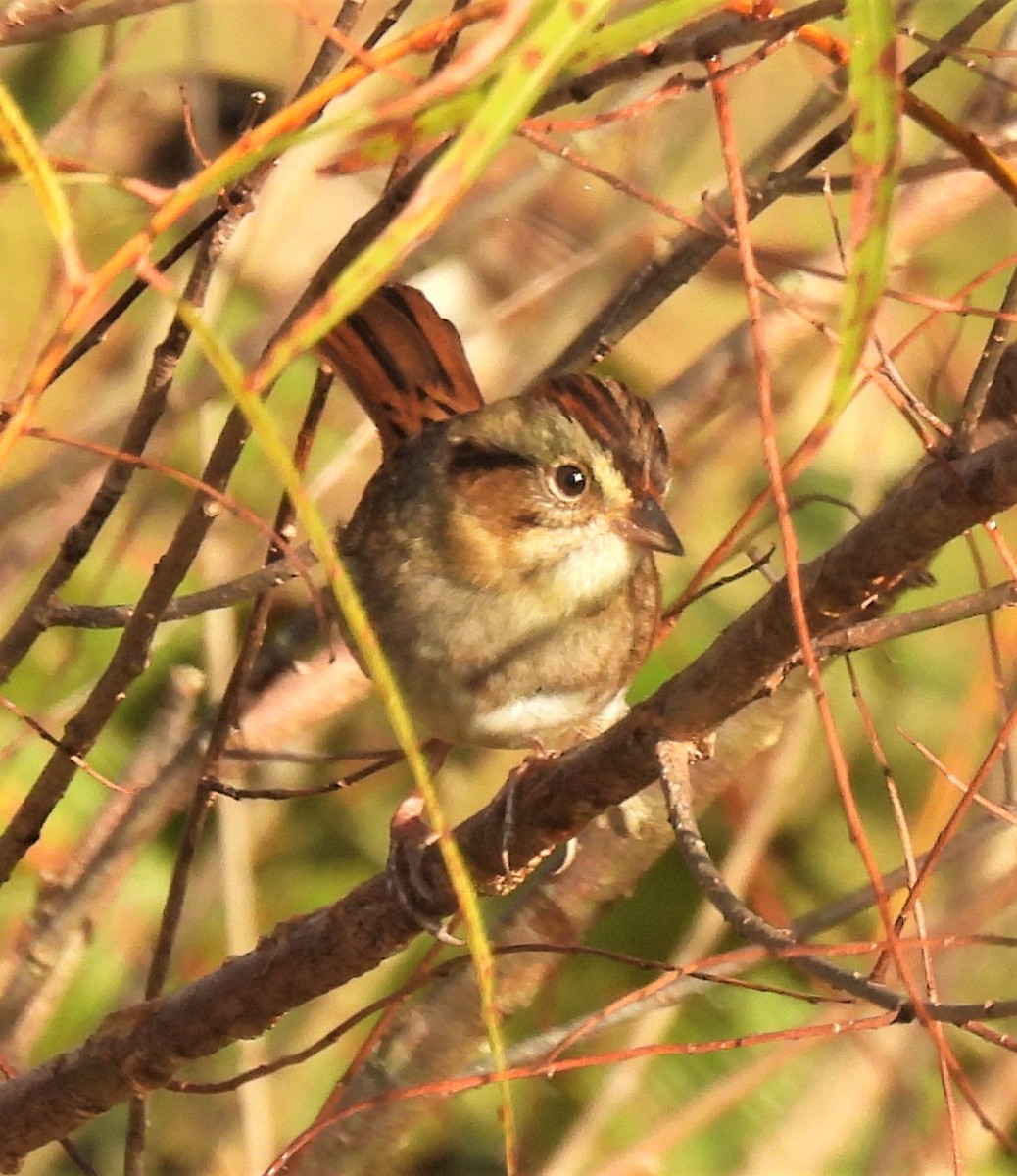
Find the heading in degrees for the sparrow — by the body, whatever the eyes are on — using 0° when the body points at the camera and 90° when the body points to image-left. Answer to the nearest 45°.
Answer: approximately 315°
